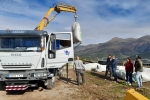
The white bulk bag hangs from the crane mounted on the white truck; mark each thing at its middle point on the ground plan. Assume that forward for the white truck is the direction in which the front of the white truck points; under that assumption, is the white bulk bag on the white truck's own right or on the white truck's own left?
on the white truck's own left

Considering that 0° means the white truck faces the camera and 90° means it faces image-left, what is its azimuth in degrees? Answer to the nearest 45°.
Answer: approximately 0°
